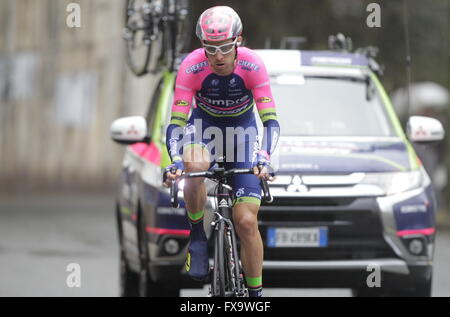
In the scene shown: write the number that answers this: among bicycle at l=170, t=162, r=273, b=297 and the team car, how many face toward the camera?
2

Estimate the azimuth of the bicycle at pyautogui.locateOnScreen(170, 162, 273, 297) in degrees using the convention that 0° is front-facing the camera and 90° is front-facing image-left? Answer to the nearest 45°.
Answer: approximately 0°

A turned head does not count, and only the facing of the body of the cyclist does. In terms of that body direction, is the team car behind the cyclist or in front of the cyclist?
behind

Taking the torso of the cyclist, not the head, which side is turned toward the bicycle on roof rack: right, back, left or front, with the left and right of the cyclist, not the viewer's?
back

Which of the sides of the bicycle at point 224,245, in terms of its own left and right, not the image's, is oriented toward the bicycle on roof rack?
back

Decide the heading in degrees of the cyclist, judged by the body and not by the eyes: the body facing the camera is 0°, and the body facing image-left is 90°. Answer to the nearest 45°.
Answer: approximately 0°
